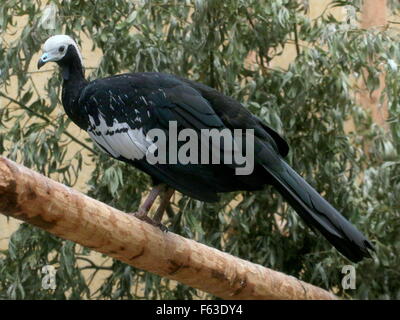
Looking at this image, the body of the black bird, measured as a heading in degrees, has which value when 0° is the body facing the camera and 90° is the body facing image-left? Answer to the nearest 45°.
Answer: approximately 90°
